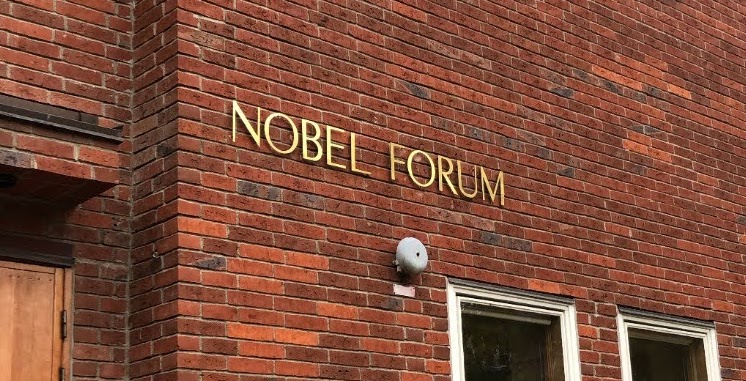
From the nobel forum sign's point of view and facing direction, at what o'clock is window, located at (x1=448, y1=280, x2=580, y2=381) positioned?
The window is roughly at 9 o'clock from the nobel forum sign.

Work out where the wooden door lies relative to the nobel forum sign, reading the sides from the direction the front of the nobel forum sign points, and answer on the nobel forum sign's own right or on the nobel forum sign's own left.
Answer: on the nobel forum sign's own right

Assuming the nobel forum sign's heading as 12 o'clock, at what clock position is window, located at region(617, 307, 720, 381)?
The window is roughly at 9 o'clock from the nobel forum sign.
